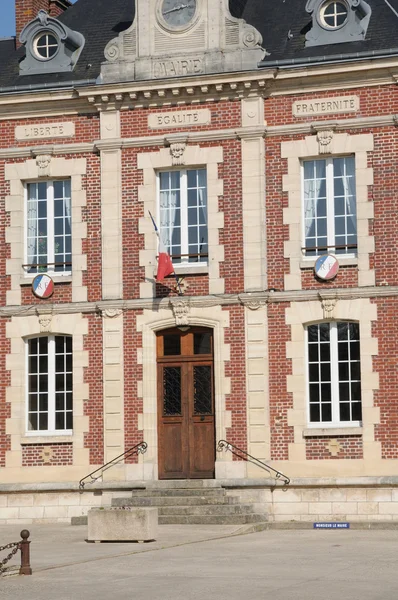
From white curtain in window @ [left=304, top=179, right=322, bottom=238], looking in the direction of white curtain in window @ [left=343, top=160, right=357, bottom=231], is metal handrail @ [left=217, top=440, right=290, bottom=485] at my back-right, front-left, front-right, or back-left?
back-right

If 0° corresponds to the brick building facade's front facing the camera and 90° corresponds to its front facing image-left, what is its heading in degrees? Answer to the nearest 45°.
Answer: approximately 0°

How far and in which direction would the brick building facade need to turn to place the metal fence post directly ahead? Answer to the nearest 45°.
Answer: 0° — it already faces it
